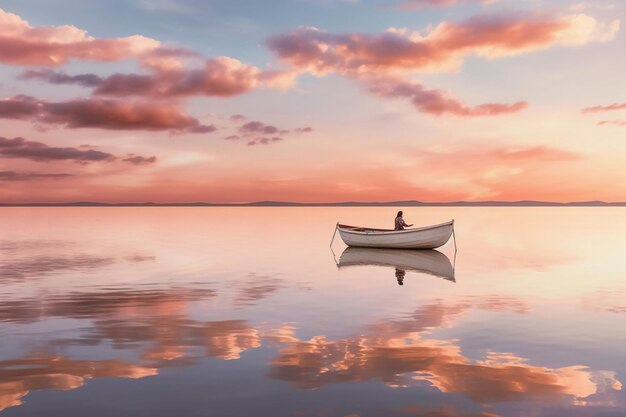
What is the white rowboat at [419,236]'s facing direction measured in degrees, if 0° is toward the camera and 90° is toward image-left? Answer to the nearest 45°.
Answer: approximately 270°
